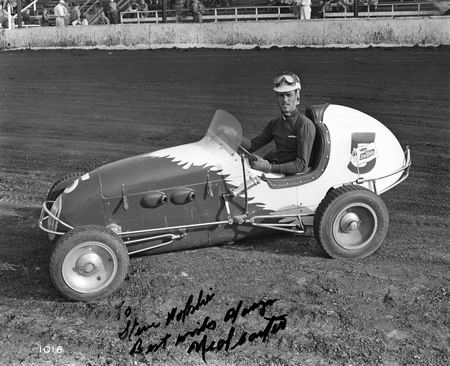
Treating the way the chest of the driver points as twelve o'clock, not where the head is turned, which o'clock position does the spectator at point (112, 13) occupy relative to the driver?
The spectator is roughly at 4 o'clock from the driver.

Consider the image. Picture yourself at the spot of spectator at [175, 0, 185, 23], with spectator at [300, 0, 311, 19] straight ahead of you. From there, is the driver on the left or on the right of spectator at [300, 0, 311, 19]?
right

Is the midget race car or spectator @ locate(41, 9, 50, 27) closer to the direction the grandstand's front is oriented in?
the midget race car

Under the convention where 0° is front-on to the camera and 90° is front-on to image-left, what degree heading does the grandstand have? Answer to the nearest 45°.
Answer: approximately 0°

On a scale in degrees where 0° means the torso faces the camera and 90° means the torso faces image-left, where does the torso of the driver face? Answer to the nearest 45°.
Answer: approximately 45°

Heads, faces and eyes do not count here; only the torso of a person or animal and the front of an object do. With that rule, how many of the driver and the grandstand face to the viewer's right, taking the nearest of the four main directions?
0

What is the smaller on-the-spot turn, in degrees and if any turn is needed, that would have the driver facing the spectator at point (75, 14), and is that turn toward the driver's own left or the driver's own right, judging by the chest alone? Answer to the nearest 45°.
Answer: approximately 135° to the driver's own right

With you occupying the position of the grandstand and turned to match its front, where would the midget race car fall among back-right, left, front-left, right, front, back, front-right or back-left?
front

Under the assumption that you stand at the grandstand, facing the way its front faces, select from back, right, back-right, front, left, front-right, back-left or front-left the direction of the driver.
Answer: front
